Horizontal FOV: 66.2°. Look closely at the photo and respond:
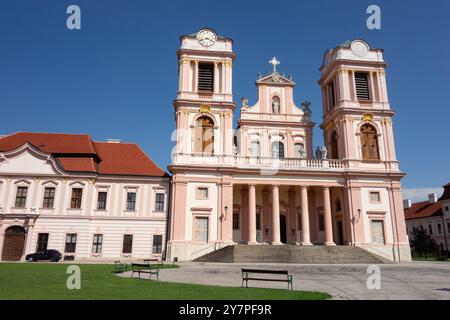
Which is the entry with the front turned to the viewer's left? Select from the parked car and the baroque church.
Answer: the parked car

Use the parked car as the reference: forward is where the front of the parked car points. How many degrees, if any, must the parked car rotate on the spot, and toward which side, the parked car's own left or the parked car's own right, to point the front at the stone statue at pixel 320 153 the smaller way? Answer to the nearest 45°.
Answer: approximately 180°

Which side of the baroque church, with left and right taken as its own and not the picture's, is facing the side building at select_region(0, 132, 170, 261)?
right

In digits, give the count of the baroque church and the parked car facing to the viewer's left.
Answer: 1

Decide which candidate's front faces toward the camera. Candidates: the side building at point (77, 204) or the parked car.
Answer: the side building

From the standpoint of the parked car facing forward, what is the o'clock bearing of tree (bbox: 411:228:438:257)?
The tree is roughly at 6 o'clock from the parked car.

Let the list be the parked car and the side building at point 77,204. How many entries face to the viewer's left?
1

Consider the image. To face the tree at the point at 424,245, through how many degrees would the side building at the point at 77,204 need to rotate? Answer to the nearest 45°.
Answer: approximately 90° to its left

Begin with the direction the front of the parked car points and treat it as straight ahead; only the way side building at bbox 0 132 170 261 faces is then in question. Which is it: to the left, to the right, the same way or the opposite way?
to the left

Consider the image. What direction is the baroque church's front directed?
toward the camera

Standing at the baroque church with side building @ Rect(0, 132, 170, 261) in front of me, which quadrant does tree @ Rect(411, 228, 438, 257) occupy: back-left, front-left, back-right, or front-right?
back-right

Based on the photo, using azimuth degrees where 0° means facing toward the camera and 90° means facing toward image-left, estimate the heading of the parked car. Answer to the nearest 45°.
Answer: approximately 90°

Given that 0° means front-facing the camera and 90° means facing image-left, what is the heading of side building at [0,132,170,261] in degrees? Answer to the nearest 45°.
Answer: approximately 0°

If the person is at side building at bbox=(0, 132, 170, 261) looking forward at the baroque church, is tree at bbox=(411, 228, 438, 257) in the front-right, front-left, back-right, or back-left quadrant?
front-left

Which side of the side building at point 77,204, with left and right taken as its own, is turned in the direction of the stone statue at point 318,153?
left

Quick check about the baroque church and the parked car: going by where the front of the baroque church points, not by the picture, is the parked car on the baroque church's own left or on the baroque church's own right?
on the baroque church's own right
